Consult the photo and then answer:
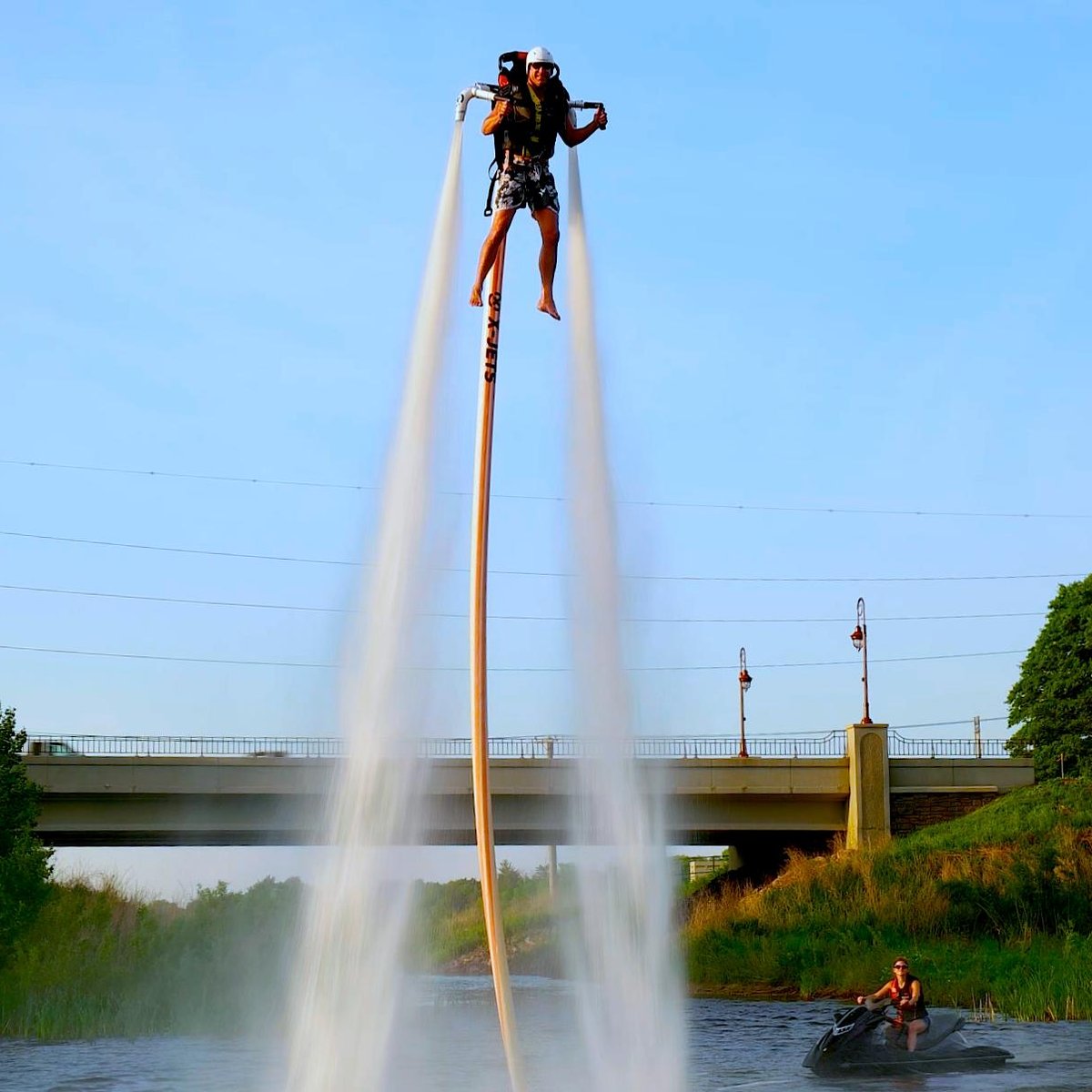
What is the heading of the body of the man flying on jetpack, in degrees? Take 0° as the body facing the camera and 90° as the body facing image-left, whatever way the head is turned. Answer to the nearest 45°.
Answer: approximately 0°

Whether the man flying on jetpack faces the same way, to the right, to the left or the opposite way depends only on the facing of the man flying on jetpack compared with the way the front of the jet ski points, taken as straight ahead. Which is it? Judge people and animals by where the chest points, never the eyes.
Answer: to the left

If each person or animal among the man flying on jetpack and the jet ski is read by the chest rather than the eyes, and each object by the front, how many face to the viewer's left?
1

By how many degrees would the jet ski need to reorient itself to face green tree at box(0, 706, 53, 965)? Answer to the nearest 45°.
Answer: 0° — it already faces it

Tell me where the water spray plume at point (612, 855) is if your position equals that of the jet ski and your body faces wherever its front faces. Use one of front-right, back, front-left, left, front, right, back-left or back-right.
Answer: left

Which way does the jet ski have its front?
to the viewer's left
